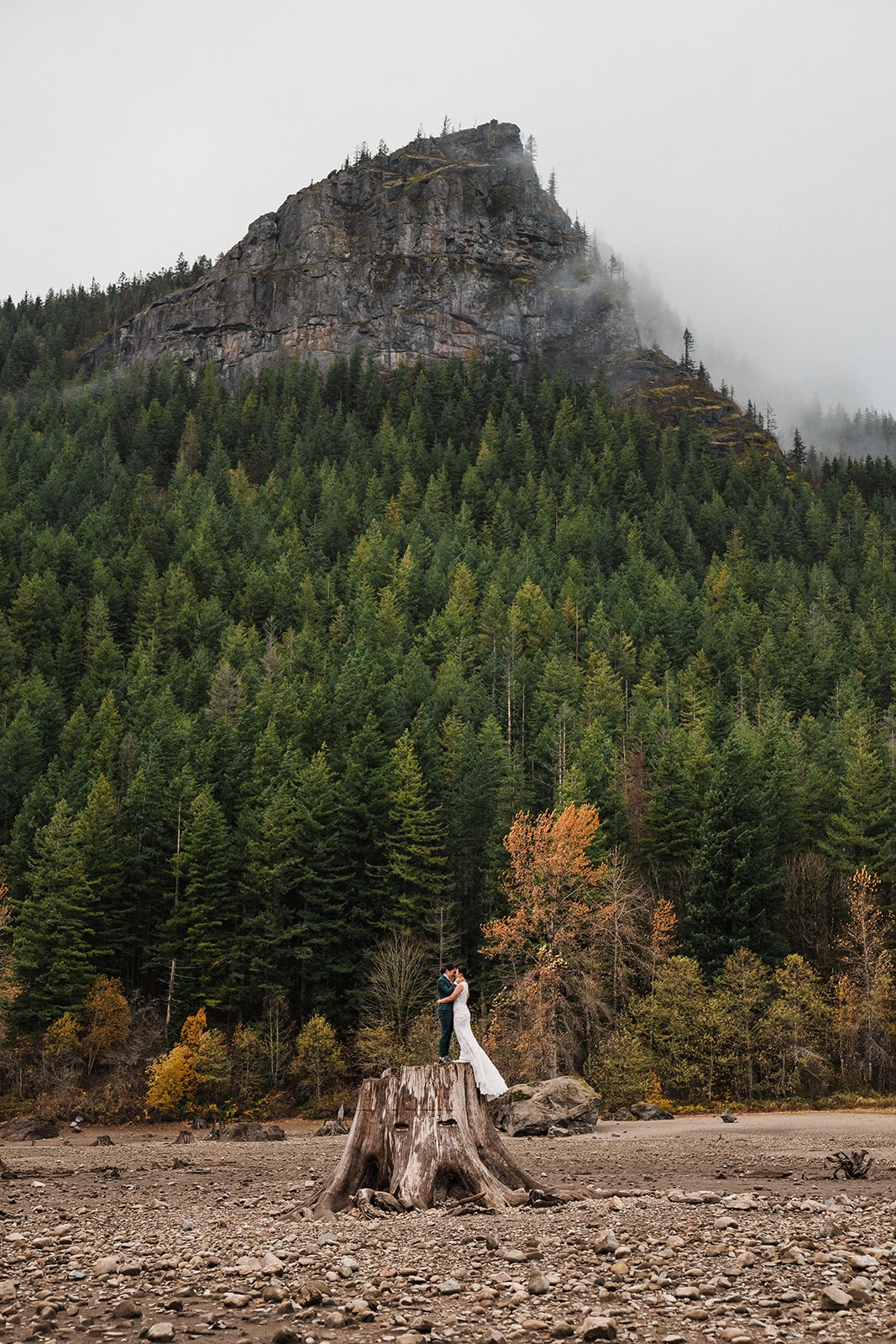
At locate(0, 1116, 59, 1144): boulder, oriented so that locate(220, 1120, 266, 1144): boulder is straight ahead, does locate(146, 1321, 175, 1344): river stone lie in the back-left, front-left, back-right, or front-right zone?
front-right

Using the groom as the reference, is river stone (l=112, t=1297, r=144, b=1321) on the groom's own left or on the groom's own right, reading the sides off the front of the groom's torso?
on the groom's own right

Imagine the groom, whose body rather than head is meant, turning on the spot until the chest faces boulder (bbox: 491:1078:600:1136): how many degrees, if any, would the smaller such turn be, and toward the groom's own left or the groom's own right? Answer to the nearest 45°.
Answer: approximately 90° to the groom's own left

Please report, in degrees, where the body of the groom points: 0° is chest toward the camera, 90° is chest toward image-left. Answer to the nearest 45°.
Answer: approximately 270°

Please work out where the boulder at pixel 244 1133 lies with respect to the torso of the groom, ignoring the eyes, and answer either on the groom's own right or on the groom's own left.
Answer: on the groom's own left

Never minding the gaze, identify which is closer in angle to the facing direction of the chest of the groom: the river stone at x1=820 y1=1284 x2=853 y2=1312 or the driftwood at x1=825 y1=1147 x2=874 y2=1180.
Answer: the driftwood

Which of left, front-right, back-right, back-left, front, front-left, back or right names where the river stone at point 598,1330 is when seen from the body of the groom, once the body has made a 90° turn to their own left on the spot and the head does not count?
back

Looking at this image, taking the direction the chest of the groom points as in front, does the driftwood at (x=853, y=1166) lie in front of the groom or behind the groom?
in front

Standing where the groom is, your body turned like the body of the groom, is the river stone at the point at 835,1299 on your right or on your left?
on your right
